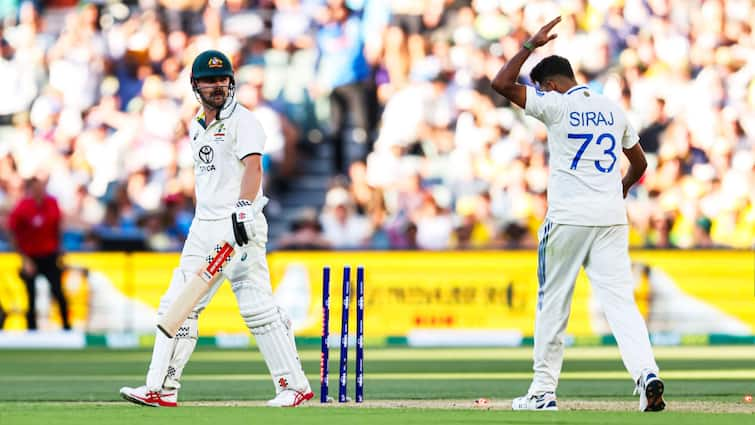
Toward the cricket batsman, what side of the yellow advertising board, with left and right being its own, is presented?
front

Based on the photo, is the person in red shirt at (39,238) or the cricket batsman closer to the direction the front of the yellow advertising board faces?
the cricket batsman

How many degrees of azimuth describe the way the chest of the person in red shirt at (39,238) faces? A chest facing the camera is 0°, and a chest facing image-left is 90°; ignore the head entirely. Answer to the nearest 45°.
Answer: approximately 0°

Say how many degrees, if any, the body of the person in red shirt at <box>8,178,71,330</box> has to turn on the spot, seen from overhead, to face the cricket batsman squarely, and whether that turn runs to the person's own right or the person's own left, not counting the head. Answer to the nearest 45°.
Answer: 0° — they already face them

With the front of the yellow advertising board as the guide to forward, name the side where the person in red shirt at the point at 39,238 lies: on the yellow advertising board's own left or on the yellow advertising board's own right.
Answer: on the yellow advertising board's own right

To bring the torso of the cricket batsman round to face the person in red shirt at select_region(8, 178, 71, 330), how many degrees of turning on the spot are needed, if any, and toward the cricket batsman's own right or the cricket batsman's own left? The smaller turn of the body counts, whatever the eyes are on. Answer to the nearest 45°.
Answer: approximately 135° to the cricket batsman's own right

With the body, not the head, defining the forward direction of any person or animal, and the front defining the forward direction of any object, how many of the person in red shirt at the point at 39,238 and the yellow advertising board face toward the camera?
2

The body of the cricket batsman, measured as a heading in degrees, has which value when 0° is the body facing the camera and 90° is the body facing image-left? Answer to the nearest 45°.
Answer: approximately 45°
